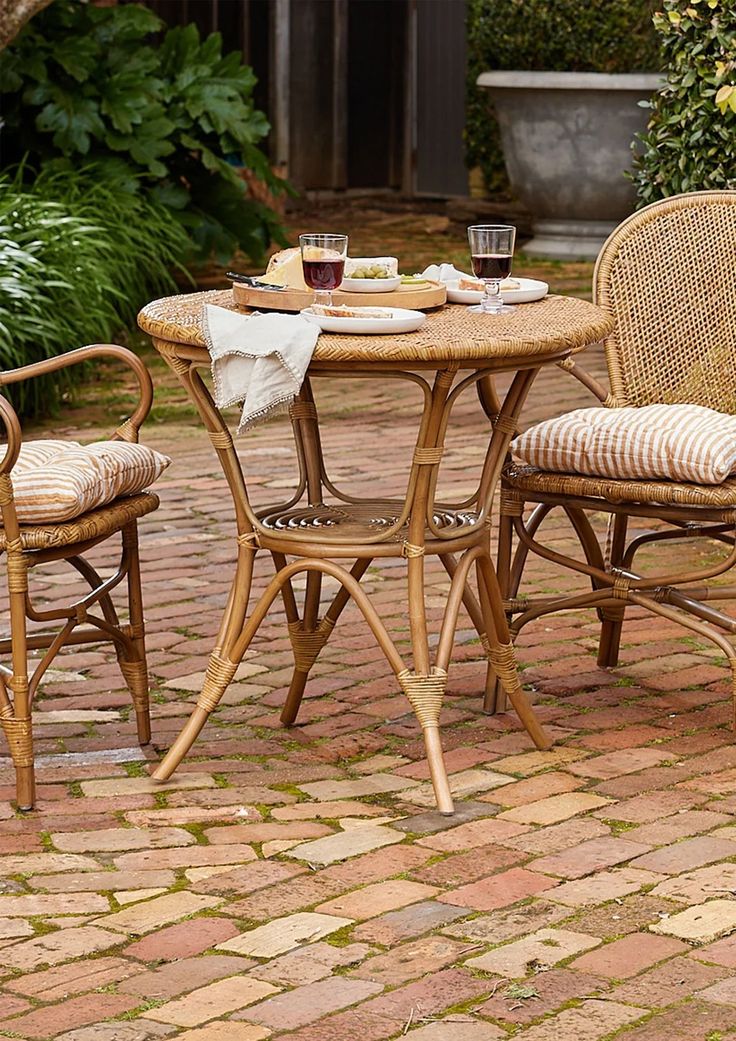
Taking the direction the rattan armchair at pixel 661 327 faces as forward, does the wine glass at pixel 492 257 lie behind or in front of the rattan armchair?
in front

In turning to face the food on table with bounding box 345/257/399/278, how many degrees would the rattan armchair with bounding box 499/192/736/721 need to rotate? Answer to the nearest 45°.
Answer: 0° — it already faces it

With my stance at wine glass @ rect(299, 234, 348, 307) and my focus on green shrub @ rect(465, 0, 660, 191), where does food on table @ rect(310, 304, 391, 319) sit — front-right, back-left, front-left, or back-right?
back-right

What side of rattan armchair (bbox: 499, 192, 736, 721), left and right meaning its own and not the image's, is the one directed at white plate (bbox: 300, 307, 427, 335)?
front

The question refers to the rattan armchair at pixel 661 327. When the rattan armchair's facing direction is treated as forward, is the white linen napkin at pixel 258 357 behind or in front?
in front

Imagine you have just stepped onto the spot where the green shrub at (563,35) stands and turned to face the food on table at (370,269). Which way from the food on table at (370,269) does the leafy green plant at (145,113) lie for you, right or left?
right

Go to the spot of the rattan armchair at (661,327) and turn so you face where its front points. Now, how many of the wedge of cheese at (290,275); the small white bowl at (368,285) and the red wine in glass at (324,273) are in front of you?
3

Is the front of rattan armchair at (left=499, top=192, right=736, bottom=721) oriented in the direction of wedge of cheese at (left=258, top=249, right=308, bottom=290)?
yes

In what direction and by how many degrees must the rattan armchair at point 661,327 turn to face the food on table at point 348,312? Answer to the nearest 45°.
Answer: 0° — it already faces it

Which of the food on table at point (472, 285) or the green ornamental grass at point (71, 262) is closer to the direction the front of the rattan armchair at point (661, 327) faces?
the food on table

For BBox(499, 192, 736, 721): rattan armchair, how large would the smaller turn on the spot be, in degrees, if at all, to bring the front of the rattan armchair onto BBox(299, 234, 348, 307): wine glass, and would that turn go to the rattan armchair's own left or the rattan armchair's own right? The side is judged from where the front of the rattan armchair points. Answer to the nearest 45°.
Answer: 0° — it already faces it

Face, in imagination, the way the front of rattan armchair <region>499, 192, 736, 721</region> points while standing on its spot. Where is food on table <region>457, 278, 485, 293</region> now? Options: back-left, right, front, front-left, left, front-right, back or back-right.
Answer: front

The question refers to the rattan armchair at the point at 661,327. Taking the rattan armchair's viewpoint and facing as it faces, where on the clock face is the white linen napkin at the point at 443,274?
The white linen napkin is roughly at 2 o'clock from the rattan armchair.
